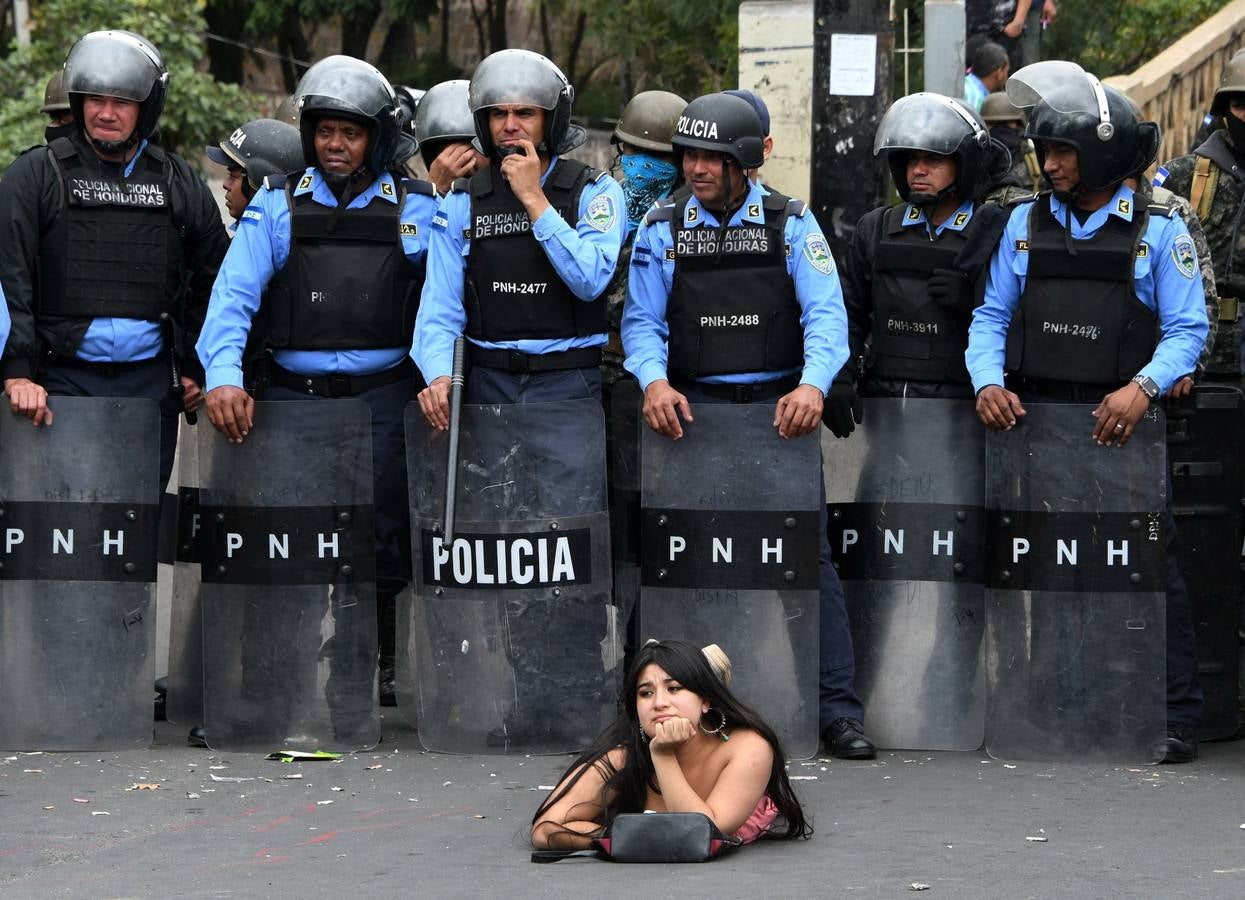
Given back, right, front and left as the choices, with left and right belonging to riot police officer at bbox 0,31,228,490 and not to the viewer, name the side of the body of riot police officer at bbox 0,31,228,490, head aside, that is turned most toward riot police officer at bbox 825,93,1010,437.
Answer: left

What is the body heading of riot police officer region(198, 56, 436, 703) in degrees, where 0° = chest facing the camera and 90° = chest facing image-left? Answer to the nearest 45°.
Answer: approximately 0°

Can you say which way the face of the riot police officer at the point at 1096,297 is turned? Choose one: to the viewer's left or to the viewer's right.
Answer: to the viewer's left

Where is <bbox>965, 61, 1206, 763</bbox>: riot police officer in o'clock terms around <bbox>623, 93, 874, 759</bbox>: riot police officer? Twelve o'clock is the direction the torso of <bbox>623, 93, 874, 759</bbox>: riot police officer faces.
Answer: <bbox>965, 61, 1206, 763</bbox>: riot police officer is roughly at 9 o'clock from <bbox>623, 93, 874, 759</bbox>: riot police officer.

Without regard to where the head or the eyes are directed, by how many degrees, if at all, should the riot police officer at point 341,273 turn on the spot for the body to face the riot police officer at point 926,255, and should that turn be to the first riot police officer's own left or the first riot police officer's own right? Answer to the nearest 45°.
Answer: approximately 90° to the first riot police officer's own left

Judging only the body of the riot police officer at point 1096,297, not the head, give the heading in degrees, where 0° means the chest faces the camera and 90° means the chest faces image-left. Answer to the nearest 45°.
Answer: approximately 45°

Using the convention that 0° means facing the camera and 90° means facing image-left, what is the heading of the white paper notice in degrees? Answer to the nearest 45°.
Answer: approximately 0°
